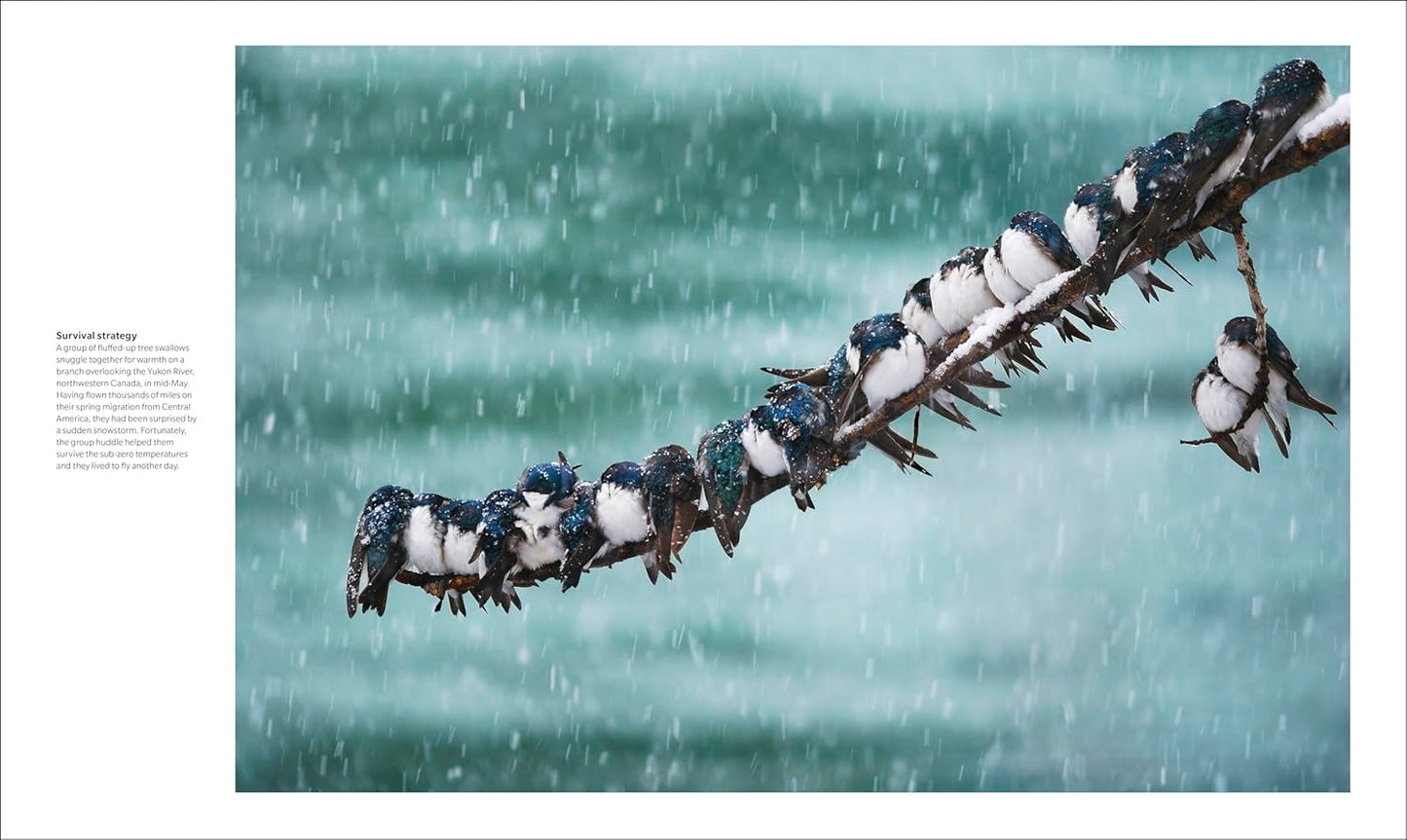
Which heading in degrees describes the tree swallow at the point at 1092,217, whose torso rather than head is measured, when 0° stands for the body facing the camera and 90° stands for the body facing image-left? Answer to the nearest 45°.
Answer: approximately 45°

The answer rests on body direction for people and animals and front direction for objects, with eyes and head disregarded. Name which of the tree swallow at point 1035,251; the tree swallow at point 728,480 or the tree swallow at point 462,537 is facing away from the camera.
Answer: the tree swallow at point 728,480

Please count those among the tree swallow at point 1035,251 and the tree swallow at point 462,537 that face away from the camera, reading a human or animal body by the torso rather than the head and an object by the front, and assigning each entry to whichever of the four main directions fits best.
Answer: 0

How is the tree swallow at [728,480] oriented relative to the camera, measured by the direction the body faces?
away from the camera

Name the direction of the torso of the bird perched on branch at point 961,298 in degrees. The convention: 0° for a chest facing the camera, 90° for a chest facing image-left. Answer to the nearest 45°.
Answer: approximately 45°

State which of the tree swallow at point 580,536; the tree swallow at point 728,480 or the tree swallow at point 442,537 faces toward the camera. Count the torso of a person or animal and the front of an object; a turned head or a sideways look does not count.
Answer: the tree swallow at point 442,537
